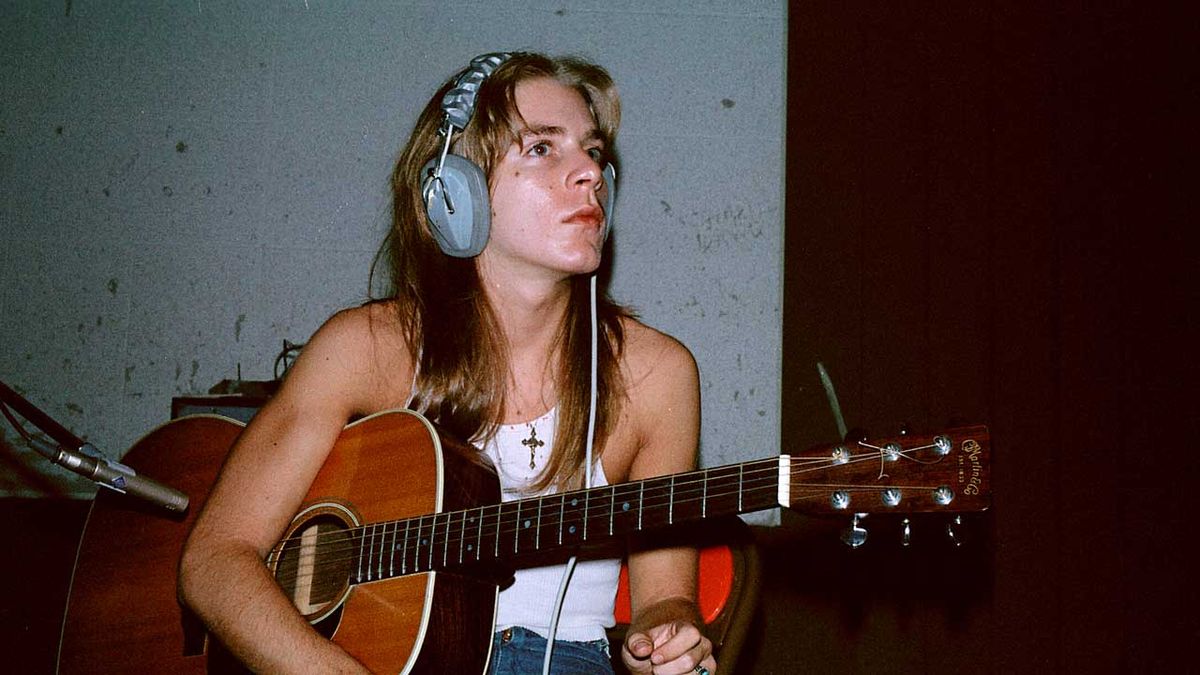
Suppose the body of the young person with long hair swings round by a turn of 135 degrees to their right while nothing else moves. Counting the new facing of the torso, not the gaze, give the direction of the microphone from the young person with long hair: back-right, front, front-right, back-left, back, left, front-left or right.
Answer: front-left

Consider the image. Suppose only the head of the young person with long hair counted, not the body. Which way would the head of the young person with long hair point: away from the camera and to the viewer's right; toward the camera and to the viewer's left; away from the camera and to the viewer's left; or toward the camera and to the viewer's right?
toward the camera and to the viewer's right

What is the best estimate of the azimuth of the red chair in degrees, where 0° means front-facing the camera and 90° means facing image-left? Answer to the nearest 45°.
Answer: approximately 45°

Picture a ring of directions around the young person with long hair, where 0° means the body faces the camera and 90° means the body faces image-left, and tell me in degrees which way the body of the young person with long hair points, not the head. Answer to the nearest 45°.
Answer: approximately 315°
